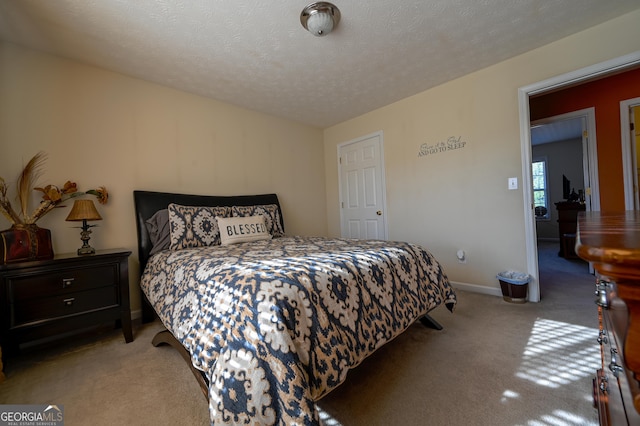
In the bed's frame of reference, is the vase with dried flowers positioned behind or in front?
behind

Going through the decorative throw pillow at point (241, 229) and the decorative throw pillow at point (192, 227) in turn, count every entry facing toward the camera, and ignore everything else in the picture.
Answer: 2

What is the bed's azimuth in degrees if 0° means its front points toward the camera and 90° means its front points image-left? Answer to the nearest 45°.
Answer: approximately 315°

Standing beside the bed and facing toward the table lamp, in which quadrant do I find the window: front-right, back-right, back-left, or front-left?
back-right

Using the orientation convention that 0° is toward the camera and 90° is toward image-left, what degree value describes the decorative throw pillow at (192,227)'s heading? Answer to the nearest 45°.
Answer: approximately 0°

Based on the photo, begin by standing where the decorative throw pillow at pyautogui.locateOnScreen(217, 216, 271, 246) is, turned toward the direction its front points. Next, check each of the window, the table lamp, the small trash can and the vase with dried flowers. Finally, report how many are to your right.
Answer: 2

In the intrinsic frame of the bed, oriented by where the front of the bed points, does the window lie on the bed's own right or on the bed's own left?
on the bed's own left

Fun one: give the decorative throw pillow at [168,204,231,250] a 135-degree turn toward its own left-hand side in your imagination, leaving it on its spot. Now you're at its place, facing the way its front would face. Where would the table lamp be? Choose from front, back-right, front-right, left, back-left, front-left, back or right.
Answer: back-left

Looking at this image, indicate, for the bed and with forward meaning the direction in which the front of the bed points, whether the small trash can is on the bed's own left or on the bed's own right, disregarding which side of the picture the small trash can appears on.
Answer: on the bed's own left

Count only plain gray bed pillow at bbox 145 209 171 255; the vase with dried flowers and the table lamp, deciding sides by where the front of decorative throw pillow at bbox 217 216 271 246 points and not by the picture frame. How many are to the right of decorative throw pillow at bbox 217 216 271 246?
3

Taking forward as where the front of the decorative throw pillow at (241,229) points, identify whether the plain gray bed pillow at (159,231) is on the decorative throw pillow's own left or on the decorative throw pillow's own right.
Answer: on the decorative throw pillow's own right
